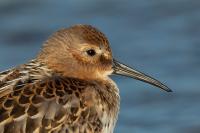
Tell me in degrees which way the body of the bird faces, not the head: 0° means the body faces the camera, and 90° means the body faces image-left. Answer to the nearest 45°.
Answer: approximately 270°
